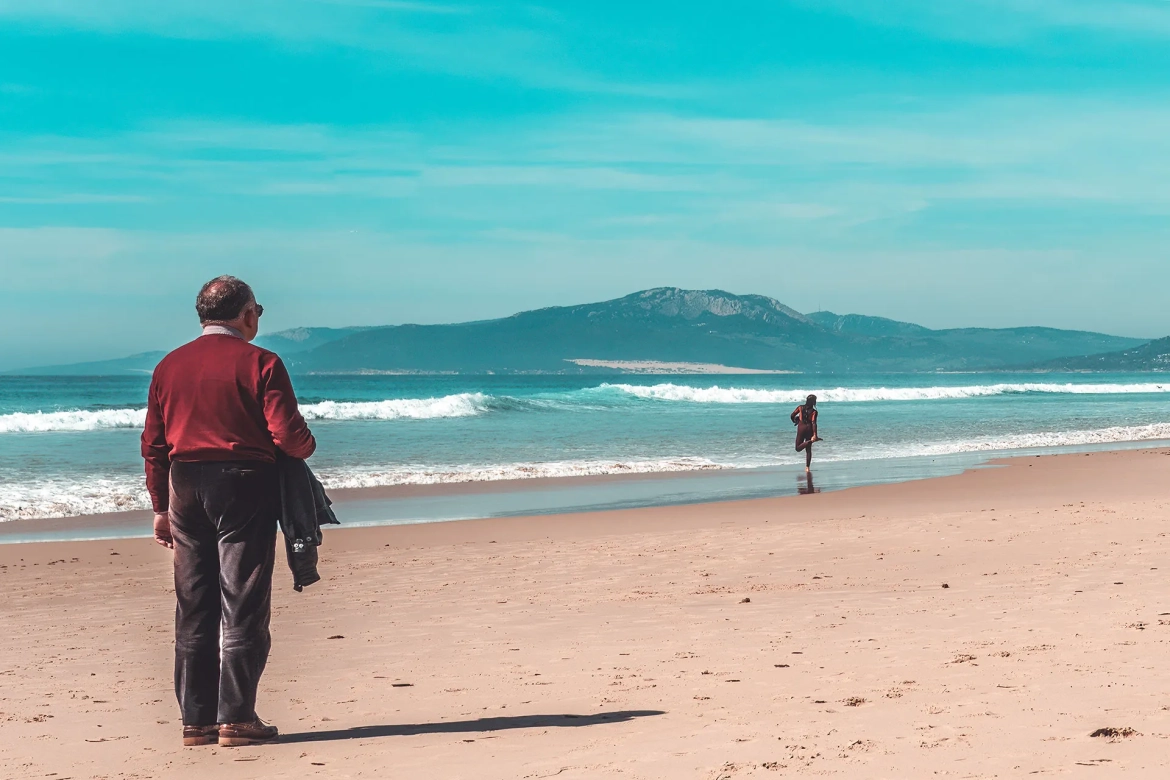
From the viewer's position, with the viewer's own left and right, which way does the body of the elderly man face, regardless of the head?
facing away from the viewer and to the right of the viewer

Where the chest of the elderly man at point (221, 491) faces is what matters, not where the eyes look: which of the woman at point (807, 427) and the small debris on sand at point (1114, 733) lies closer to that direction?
the woman

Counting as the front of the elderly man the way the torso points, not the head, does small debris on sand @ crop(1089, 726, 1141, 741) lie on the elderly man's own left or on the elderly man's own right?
on the elderly man's own right

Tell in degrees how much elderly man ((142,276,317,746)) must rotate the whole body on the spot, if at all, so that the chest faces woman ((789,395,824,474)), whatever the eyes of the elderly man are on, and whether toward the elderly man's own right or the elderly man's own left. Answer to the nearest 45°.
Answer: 0° — they already face them

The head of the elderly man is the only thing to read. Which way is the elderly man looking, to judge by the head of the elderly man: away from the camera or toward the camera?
away from the camera
